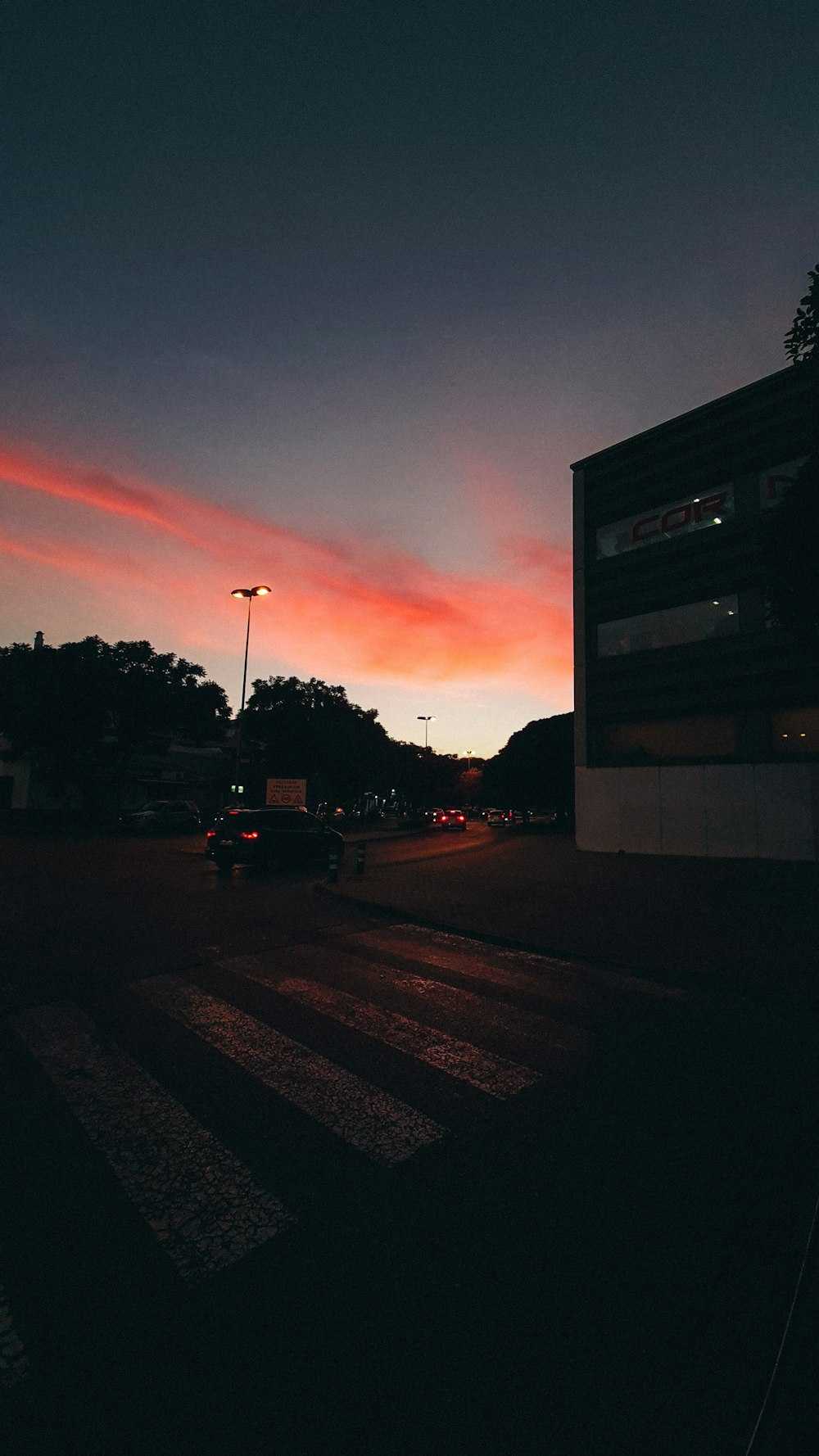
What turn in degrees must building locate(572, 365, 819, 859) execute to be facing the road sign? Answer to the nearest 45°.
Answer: approximately 45° to its right

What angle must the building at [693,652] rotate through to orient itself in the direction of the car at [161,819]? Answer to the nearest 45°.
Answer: approximately 45° to its right

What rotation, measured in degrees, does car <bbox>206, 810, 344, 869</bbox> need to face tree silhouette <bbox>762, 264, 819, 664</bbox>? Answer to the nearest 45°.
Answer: approximately 90° to its right

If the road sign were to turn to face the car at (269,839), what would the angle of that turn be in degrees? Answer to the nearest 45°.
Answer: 0° — it already faces it

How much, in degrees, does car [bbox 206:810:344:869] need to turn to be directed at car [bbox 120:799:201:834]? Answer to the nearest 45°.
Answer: approximately 45° to its left

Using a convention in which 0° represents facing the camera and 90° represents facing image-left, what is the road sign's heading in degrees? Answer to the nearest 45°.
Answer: approximately 0°

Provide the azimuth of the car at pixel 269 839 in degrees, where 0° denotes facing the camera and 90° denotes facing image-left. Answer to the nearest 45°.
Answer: approximately 225°

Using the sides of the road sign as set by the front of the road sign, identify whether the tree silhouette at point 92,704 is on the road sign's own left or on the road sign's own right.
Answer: on the road sign's own right

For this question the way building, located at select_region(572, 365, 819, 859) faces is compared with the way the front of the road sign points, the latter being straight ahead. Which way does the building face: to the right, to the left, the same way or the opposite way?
to the right

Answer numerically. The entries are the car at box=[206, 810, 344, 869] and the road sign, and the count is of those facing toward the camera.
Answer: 1
